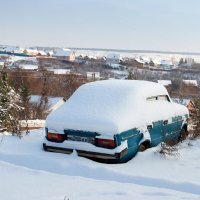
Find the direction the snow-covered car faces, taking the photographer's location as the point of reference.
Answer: facing away from the viewer and to the right of the viewer

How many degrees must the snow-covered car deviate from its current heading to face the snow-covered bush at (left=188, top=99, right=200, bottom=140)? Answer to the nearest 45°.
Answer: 0° — it already faces it
